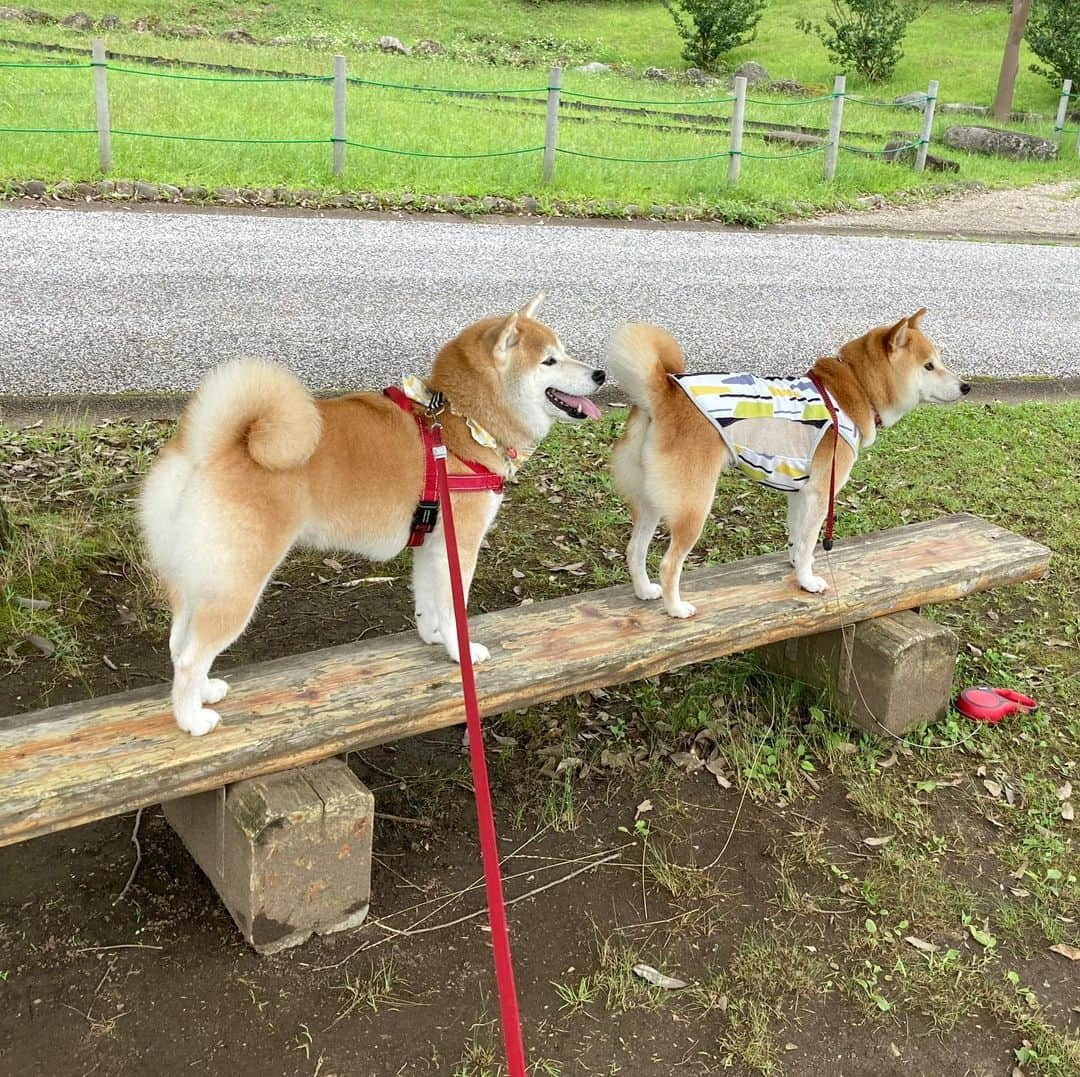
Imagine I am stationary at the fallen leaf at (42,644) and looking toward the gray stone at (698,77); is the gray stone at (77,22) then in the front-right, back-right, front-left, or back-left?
front-left

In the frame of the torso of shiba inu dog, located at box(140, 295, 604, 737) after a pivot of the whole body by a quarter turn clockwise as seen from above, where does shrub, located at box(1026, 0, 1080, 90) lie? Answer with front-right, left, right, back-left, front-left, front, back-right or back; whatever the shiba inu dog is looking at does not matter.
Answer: left

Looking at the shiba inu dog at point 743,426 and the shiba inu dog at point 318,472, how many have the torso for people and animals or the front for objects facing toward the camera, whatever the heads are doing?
0

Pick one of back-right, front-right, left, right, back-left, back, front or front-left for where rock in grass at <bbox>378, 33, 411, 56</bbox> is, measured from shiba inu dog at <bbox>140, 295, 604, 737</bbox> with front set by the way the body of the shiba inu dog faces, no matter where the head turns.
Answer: front-left

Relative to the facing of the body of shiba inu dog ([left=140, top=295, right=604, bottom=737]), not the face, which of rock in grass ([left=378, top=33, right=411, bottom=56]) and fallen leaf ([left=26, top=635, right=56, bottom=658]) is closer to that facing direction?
the rock in grass

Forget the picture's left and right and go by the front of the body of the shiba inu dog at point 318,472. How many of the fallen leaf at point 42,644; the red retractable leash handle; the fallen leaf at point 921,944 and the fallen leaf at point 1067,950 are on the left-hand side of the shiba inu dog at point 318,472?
1

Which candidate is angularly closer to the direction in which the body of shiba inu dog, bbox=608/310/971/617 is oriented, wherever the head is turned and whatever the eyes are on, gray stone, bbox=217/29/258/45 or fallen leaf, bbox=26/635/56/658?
the gray stone

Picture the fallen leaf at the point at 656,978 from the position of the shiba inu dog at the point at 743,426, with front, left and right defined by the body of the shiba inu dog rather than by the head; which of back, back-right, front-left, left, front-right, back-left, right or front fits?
back-right

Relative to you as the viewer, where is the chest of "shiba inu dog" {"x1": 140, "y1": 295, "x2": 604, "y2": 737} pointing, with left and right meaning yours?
facing away from the viewer and to the right of the viewer

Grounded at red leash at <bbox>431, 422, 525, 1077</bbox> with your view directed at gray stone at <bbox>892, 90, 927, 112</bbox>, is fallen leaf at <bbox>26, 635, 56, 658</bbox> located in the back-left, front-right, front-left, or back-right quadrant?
front-left

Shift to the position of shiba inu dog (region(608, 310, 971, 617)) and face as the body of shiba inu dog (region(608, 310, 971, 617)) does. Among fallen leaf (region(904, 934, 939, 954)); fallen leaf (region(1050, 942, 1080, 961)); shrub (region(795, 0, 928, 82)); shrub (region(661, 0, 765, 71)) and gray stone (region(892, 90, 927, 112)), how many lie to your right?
2

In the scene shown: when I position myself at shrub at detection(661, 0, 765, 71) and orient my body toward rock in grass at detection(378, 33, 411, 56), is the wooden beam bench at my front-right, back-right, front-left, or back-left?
front-left

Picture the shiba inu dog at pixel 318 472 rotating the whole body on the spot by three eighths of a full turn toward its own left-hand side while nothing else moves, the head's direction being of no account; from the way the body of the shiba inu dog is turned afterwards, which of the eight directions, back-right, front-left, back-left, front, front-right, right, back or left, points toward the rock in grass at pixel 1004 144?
back-right

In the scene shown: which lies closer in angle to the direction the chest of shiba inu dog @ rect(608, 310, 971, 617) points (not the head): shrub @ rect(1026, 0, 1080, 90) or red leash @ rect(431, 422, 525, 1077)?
the shrub

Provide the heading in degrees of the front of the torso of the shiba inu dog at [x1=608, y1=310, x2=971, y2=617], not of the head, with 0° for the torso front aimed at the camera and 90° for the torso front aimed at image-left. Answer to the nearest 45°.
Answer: approximately 225°

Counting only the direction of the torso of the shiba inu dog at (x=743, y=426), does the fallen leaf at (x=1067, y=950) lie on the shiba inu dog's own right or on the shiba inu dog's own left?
on the shiba inu dog's own right
